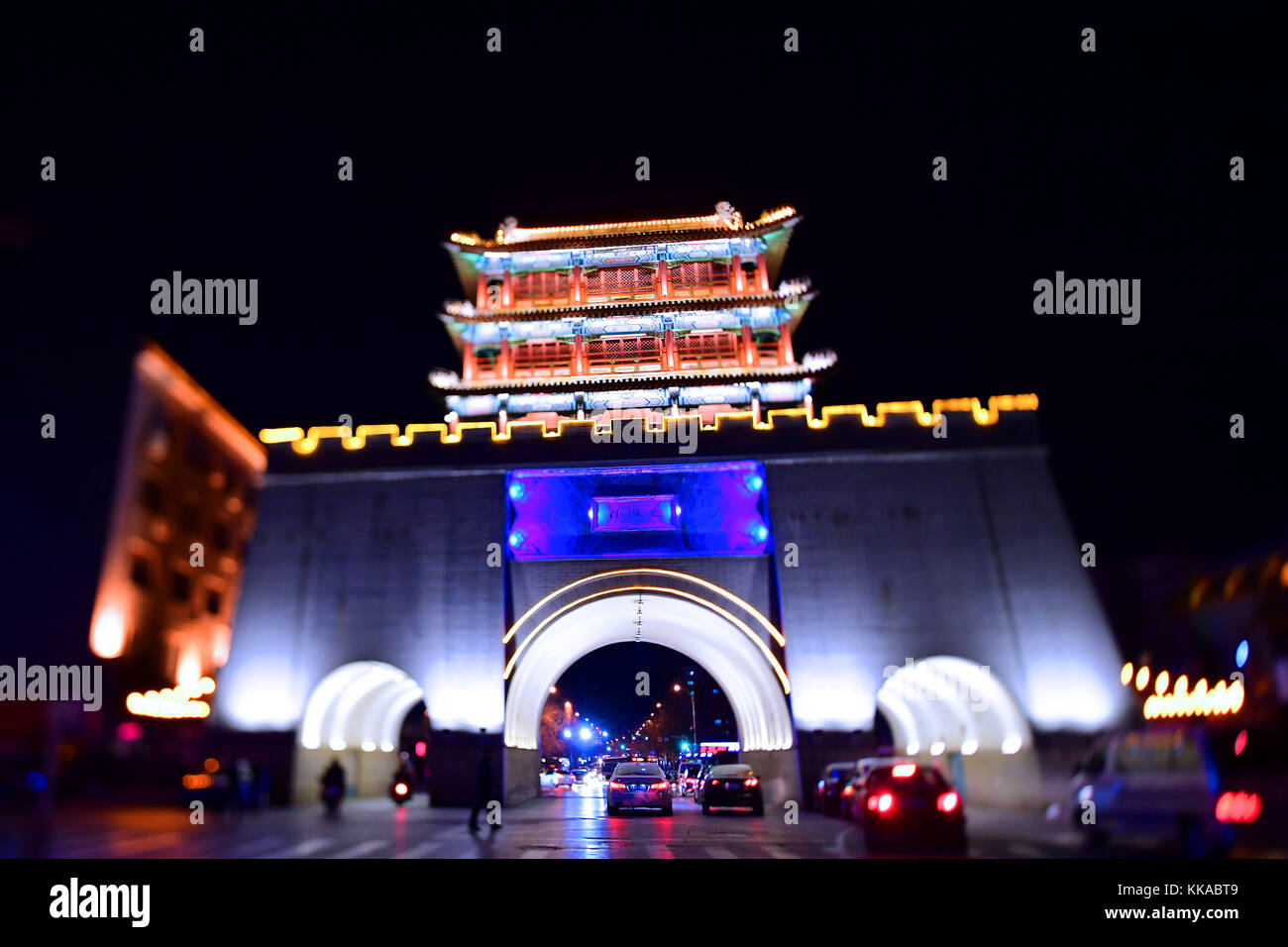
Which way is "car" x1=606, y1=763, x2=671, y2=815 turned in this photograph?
away from the camera

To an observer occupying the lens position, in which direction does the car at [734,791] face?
facing away from the viewer

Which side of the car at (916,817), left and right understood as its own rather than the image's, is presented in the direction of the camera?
back

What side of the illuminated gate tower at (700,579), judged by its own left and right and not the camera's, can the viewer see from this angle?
front

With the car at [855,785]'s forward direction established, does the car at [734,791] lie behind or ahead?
ahead

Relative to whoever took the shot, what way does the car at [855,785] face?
facing away from the viewer

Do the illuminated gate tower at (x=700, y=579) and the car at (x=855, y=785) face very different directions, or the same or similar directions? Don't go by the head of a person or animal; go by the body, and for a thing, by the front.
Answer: very different directions

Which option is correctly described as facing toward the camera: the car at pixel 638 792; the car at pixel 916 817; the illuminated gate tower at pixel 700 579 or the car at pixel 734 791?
the illuminated gate tower

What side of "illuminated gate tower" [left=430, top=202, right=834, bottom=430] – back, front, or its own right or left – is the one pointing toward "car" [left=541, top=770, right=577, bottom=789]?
back

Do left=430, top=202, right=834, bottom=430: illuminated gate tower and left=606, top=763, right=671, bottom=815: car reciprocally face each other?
yes

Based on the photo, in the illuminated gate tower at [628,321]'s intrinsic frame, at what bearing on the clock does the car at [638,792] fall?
The car is roughly at 12 o'clock from the illuminated gate tower.
